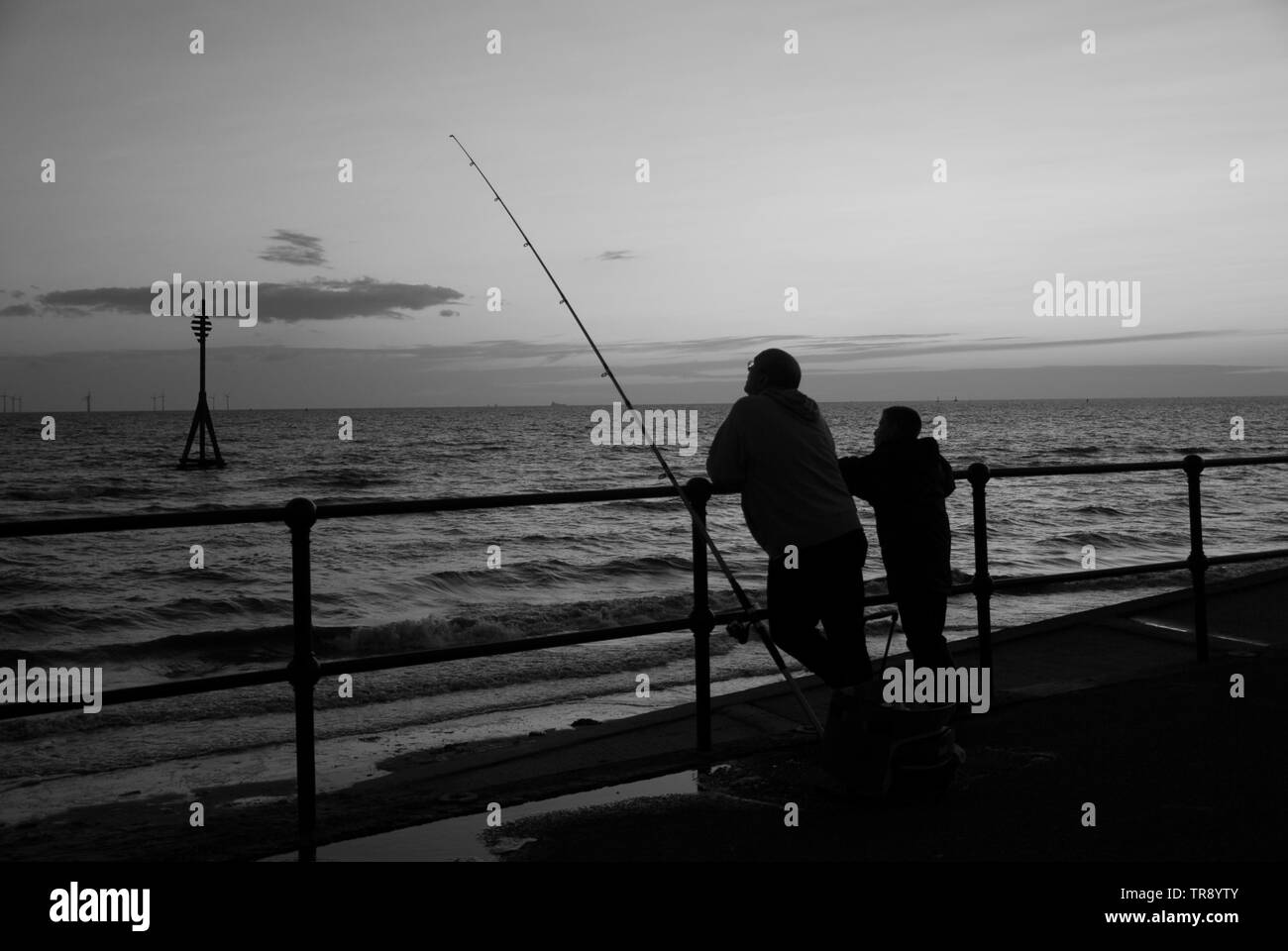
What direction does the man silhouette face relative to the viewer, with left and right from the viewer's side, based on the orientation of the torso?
facing away from the viewer and to the left of the viewer

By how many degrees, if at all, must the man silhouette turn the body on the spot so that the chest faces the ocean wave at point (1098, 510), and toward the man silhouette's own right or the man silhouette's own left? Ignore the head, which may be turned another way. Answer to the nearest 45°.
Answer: approximately 45° to the man silhouette's own right
